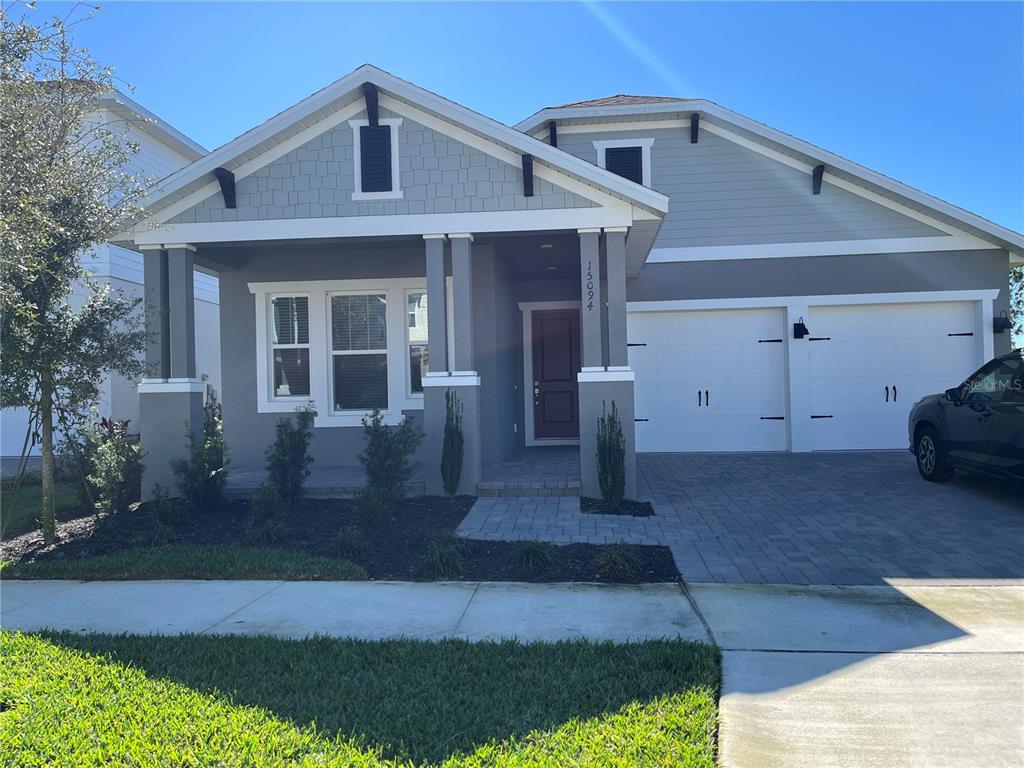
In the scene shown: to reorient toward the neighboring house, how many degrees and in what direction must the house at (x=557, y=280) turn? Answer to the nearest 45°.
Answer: approximately 90° to its right

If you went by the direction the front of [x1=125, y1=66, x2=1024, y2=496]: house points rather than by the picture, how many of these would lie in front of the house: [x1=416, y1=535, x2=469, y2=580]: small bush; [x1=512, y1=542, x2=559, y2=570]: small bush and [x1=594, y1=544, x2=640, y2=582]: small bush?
3

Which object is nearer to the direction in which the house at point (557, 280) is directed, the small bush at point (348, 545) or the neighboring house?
the small bush

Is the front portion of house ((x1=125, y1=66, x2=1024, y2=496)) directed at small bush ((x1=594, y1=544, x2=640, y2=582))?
yes

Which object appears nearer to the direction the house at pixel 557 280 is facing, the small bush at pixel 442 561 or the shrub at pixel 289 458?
the small bush

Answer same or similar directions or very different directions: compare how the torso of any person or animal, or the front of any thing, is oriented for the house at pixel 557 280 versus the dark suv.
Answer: very different directions

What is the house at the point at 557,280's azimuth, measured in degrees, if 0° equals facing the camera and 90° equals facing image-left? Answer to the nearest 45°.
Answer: approximately 0°

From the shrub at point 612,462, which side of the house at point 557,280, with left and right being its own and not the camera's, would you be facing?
front

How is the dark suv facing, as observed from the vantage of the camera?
facing away from the viewer and to the left of the viewer
